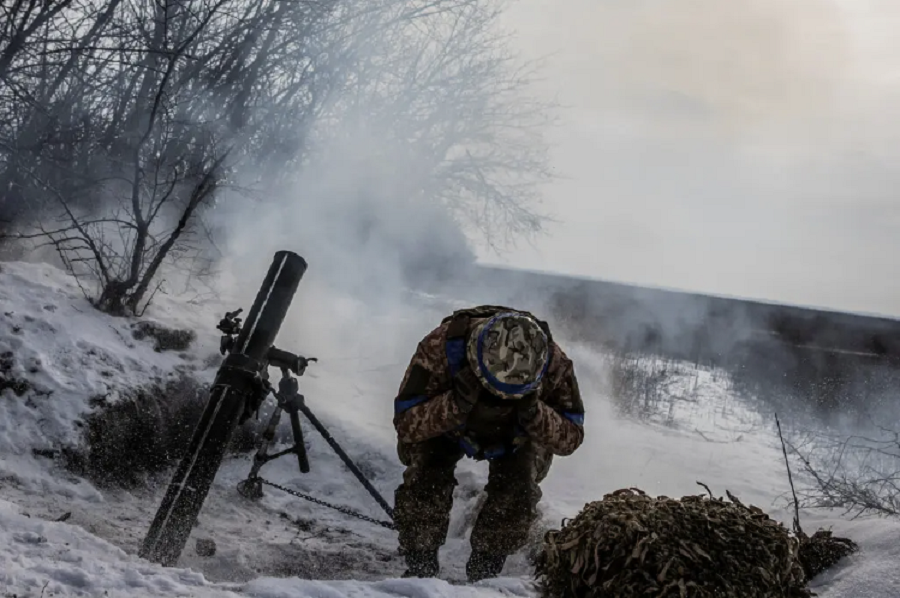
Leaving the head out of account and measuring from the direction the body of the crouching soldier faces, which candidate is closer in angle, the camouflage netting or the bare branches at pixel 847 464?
the camouflage netting

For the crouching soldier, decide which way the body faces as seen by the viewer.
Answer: toward the camera

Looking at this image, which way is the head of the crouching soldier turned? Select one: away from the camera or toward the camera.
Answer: toward the camera

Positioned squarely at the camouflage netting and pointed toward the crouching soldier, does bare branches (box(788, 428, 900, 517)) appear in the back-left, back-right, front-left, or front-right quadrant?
front-right

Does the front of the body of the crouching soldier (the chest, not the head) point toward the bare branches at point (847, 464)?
no

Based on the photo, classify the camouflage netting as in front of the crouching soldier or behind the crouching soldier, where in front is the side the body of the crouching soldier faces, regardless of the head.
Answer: in front
